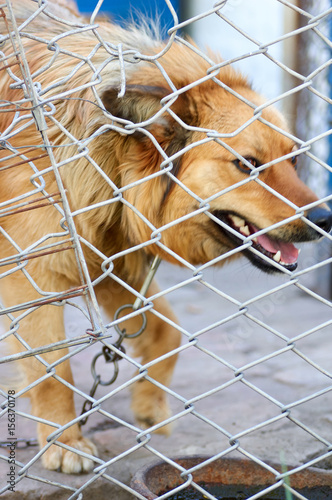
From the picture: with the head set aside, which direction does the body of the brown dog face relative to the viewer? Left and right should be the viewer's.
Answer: facing the viewer and to the right of the viewer
